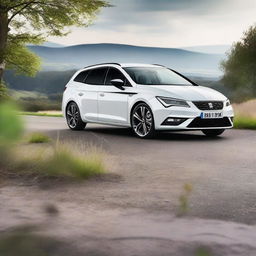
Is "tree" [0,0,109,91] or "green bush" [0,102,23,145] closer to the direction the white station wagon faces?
the green bush

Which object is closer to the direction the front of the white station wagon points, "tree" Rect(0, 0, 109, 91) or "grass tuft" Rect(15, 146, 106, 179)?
the grass tuft

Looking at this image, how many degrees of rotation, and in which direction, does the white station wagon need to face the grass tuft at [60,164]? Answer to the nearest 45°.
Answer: approximately 45° to its right

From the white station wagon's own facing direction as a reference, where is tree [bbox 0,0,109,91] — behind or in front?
behind

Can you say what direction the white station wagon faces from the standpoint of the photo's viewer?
facing the viewer and to the right of the viewer
